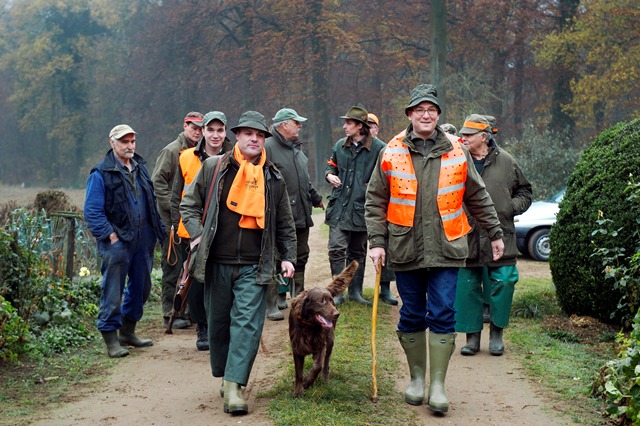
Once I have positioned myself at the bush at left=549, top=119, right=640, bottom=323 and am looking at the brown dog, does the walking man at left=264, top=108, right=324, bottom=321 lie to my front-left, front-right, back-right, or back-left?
front-right

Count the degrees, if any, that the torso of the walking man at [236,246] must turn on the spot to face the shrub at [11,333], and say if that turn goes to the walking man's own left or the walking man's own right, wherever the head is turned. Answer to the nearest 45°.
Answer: approximately 135° to the walking man's own right

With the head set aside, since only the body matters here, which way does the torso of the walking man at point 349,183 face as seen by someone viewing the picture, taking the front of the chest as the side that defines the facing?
toward the camera

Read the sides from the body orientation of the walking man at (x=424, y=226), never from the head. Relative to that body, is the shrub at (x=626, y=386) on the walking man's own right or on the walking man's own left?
on the walking man's own left

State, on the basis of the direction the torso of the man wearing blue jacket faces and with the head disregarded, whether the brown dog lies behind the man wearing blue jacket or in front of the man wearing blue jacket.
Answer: in front

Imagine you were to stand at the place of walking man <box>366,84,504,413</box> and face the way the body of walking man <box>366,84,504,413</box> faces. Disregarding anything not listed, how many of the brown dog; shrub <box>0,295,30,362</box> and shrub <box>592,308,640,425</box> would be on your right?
2

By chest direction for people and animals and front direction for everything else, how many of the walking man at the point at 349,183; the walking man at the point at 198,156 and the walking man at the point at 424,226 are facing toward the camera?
3

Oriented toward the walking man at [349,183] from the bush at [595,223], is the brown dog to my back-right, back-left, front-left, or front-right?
front-left

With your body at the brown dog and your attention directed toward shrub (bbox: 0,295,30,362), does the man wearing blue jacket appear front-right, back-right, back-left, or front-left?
front-right

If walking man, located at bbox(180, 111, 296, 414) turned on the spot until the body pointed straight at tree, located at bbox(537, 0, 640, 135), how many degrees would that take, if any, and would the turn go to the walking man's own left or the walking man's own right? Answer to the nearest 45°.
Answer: approximately 135° to the walking man's own left

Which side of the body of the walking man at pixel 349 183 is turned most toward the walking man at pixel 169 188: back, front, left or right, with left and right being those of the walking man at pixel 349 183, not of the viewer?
right

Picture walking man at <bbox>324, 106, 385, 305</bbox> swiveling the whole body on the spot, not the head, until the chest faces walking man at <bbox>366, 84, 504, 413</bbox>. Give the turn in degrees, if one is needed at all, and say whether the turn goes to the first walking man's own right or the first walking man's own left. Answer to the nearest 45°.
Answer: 0° — they already face them

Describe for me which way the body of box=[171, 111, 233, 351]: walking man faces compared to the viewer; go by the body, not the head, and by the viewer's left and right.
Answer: facing the viewer

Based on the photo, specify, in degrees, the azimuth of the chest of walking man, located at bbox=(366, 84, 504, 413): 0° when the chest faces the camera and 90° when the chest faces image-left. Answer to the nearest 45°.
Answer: approximately 0°

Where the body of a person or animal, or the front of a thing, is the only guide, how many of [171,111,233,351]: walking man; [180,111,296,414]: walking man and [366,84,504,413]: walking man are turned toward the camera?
3
